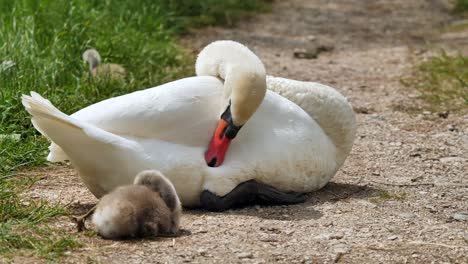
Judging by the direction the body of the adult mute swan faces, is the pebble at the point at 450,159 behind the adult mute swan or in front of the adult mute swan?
in front

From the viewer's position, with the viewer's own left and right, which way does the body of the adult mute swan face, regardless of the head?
facing to the right of the viewer

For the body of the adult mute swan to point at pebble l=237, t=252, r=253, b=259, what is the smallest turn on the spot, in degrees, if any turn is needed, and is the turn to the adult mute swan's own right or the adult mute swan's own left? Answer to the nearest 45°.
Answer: approximately 90° to the adult mute swan's own right

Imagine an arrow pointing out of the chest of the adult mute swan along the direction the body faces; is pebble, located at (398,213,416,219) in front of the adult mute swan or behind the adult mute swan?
in front

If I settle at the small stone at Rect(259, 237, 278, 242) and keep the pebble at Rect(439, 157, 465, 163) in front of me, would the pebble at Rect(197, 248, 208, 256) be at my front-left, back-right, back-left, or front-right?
back-left

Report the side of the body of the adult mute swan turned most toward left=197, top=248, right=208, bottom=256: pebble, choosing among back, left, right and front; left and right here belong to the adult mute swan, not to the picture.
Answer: right

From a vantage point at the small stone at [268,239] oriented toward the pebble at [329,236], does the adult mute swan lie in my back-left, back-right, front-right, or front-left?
back-left
